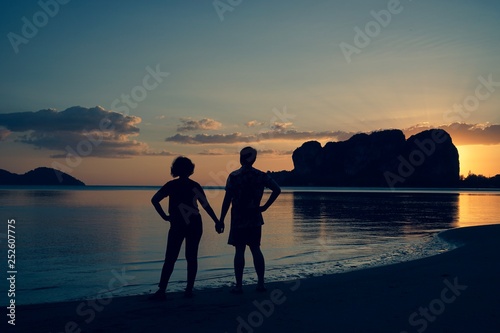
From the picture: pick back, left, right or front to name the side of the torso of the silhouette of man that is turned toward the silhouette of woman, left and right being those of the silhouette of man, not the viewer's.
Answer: left

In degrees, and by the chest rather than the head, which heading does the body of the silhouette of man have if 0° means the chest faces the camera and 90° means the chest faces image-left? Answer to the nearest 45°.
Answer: approximately 180°
